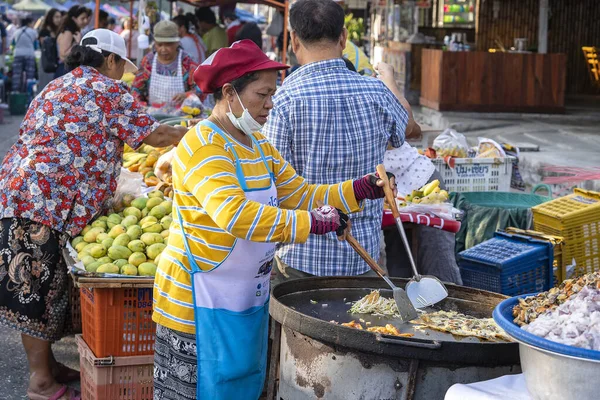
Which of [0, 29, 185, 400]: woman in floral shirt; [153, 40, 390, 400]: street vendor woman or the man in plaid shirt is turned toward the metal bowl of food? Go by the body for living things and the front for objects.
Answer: the street vendor woman

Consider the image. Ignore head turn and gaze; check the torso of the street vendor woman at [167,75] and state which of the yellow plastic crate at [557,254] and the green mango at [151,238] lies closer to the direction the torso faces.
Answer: the green mango

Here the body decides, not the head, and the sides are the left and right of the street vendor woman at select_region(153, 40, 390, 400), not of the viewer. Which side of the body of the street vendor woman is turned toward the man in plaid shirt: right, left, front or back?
left

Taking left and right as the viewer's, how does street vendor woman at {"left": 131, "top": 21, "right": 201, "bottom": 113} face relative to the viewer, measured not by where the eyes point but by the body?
facing the viewer

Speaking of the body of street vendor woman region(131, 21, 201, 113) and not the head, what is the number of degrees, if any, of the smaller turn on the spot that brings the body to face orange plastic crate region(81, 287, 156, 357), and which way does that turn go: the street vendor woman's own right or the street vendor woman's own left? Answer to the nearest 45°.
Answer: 0° — they already face it

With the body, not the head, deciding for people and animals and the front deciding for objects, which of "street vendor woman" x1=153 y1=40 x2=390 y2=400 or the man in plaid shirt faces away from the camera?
the man in plaid shirt

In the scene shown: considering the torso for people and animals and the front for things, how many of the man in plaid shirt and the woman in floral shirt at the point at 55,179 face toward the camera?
0

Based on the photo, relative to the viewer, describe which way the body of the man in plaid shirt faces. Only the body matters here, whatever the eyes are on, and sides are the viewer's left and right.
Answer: facing away from the viewer

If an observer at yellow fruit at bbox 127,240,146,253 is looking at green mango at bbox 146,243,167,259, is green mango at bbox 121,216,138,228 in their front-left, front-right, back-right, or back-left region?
back-left

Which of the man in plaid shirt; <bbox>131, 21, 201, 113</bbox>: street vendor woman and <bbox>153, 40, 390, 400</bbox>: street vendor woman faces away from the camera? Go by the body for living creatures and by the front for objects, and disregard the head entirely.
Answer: the man in plaid shirt

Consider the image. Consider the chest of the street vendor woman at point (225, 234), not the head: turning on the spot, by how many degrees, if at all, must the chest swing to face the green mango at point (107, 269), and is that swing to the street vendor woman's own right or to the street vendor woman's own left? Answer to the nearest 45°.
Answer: approximately 180°

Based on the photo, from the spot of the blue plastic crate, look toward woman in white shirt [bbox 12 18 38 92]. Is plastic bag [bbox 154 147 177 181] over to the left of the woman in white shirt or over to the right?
left

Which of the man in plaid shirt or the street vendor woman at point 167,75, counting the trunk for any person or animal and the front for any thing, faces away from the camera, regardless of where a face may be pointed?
the man in plaid shirt

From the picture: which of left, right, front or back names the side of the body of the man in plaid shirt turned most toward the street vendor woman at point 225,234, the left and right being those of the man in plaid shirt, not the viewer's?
back
